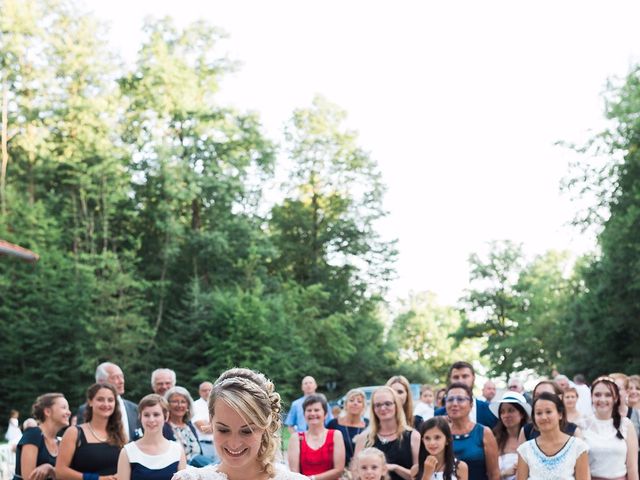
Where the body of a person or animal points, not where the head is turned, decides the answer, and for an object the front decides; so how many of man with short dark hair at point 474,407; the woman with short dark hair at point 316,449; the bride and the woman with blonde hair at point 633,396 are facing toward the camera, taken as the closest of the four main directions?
4

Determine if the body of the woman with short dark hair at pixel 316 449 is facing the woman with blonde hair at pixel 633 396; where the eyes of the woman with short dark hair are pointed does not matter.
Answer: no

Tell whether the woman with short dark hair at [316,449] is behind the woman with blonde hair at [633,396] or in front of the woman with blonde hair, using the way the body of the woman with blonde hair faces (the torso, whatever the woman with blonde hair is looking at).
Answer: in front

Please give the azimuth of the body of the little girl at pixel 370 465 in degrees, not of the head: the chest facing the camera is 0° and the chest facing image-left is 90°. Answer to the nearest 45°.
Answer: approximately 0°

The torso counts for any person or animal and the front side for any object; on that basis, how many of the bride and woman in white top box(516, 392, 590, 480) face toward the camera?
2

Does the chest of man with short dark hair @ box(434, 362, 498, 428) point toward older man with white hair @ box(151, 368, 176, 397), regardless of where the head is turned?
no

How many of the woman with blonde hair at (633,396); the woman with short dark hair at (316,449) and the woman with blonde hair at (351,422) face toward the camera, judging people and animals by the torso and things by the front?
3

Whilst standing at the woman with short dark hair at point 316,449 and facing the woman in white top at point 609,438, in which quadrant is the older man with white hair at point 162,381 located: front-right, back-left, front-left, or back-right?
back-left

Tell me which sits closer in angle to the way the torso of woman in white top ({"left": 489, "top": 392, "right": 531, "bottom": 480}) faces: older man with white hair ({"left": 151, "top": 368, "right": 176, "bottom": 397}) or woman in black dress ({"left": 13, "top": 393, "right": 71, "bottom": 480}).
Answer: the woman in black dress

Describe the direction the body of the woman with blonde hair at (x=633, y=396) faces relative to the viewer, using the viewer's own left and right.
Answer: facing the viewer

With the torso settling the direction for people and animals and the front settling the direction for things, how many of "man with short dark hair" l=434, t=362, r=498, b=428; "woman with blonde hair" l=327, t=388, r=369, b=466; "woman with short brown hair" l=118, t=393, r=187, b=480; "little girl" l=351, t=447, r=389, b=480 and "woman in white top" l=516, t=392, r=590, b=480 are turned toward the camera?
5

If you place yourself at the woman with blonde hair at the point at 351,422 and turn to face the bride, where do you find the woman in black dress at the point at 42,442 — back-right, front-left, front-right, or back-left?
front-right

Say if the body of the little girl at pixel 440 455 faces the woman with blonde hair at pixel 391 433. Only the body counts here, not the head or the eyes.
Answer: no

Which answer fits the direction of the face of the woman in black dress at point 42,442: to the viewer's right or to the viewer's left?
to the viewer's right

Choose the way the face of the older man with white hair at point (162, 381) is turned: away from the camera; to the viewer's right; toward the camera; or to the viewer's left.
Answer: toward the camera

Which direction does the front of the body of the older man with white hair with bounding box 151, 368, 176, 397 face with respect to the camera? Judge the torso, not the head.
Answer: toward the camera

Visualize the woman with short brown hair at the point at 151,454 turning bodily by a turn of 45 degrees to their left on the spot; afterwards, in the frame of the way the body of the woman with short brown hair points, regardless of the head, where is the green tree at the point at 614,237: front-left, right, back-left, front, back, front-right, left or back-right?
left

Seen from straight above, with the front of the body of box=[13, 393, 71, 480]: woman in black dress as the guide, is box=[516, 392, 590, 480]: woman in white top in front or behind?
in front

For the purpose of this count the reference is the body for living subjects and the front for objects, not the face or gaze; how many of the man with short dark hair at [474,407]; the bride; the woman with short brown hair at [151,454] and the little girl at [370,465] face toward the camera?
4

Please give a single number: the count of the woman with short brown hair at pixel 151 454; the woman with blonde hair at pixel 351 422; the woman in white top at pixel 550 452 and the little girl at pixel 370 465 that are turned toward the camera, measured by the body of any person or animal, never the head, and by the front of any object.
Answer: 4

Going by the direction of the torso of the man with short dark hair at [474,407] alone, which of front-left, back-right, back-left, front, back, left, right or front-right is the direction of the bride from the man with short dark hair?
front
